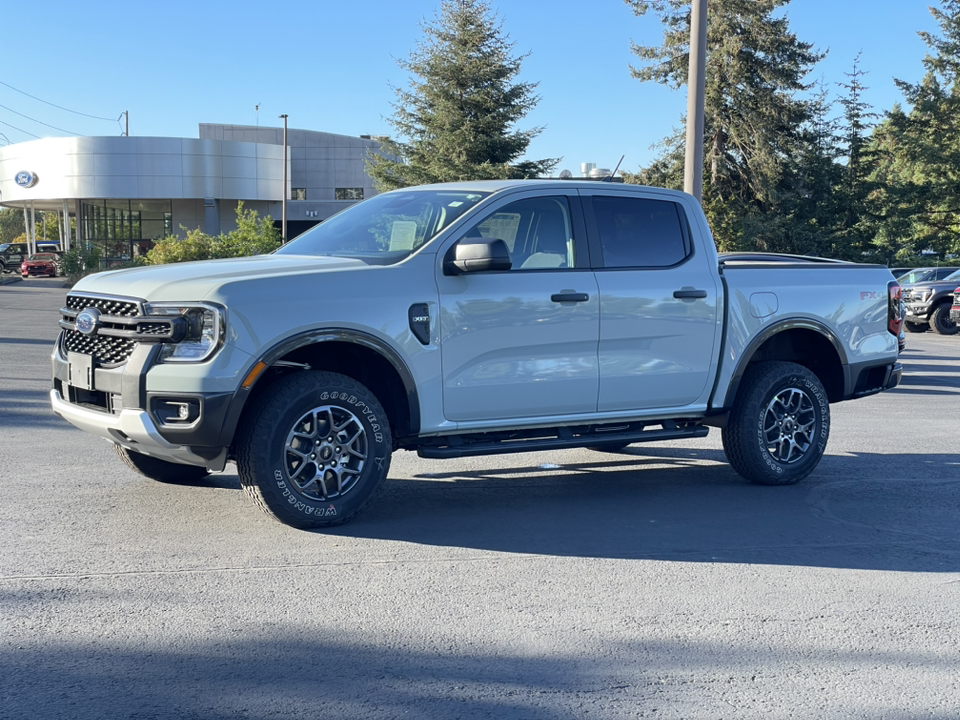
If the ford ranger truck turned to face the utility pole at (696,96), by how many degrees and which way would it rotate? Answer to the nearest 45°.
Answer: approximately 135° to its right

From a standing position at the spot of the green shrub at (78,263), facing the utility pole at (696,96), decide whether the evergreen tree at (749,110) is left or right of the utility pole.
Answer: left

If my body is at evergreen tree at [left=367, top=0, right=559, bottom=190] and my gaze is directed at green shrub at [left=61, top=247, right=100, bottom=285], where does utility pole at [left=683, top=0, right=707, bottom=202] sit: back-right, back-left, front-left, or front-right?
back-left

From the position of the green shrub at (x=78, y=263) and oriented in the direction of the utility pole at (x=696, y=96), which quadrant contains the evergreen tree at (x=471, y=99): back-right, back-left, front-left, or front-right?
front-left

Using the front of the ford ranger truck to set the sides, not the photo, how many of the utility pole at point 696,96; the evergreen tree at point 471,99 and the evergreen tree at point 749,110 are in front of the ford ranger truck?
0

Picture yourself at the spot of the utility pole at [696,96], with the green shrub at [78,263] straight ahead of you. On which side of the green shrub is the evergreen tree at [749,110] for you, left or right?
right

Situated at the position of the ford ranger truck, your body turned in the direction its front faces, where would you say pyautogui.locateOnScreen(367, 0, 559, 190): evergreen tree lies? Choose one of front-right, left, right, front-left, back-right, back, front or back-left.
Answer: back-right

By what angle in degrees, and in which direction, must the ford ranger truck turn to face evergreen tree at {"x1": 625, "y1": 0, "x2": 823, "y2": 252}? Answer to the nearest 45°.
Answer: approximately 135° to its right

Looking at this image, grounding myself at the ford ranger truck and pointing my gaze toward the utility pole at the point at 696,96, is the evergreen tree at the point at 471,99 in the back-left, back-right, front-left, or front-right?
front-left

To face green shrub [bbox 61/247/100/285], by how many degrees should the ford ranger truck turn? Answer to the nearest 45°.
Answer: approximately 90° to its right

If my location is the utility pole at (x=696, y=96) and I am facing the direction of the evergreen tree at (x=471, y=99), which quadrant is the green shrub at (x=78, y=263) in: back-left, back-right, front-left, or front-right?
front-left

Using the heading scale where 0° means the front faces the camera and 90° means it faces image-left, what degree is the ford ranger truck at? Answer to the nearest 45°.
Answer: approximately 45°
